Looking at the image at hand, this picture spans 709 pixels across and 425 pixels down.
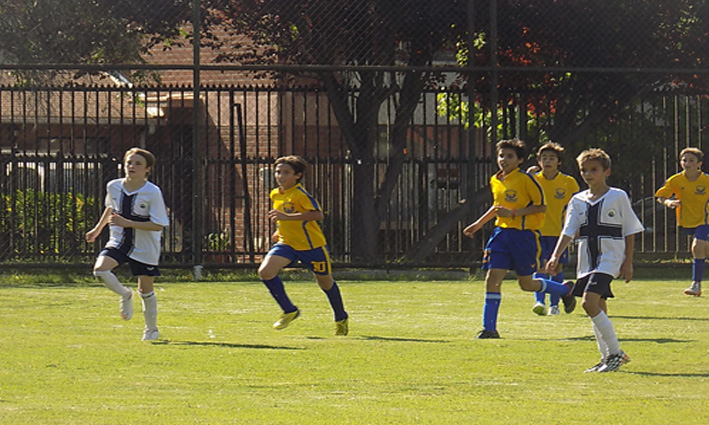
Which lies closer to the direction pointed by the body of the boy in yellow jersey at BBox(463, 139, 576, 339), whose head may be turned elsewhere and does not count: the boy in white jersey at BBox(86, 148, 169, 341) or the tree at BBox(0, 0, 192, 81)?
the boy in white jersey

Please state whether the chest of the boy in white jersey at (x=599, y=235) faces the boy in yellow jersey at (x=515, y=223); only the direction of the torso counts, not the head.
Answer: no

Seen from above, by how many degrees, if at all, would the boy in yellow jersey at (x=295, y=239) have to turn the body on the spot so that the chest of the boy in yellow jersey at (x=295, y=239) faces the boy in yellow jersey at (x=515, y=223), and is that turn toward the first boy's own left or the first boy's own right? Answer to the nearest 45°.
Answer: approximately 135° to the first boy's own left

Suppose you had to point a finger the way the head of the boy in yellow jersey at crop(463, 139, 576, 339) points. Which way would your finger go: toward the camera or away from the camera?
toward the camera

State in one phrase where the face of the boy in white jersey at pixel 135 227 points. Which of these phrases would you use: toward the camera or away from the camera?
toward the camera

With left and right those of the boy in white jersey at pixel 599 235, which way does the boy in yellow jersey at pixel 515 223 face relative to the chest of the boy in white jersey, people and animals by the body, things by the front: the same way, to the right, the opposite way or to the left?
the same way

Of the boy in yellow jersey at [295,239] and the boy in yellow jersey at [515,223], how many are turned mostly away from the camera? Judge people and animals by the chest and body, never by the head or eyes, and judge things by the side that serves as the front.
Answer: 0

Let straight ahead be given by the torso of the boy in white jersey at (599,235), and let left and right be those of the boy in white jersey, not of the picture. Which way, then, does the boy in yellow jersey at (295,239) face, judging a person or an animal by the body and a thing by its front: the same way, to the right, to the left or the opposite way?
the same way

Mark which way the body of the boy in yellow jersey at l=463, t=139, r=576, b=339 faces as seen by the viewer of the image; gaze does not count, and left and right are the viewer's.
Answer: facing the viewer and to the left of the viewer

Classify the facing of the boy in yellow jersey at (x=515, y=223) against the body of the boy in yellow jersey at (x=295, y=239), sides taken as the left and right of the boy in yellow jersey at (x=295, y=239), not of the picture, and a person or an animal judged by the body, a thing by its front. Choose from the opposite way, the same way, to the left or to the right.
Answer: the same way

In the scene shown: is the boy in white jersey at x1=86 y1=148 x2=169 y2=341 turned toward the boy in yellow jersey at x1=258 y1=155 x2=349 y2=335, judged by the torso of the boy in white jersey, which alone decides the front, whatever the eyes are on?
no

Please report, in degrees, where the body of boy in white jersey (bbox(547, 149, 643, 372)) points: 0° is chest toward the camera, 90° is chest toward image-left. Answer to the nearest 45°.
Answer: approximately 45°

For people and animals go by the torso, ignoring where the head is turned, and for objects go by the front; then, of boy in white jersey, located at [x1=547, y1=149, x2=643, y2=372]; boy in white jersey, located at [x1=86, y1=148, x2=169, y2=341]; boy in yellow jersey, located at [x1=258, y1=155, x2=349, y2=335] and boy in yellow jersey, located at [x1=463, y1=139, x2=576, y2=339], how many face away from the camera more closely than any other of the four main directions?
0

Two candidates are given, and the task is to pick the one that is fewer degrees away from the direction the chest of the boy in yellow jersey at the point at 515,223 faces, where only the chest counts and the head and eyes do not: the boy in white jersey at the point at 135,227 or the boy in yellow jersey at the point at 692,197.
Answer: the boy in white jersey

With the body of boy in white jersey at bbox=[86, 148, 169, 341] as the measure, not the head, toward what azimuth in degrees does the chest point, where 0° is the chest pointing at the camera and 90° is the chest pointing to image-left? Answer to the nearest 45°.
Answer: approximately 45°

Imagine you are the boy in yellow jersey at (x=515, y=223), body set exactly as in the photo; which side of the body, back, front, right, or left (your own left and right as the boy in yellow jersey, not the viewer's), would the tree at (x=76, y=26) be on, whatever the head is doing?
right

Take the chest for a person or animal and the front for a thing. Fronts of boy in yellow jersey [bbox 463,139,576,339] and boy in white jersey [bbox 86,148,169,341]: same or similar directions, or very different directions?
same or similar directions

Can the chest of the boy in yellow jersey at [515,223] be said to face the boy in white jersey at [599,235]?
no

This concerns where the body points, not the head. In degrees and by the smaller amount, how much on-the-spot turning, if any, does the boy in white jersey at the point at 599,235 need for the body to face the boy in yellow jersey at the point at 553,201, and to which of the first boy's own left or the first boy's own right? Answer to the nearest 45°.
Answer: approximately 135° to the first boy's own right

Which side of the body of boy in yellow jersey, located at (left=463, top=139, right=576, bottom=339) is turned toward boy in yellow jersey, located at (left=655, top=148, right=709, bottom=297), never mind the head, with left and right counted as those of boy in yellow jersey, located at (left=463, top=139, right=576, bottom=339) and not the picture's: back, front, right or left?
back
